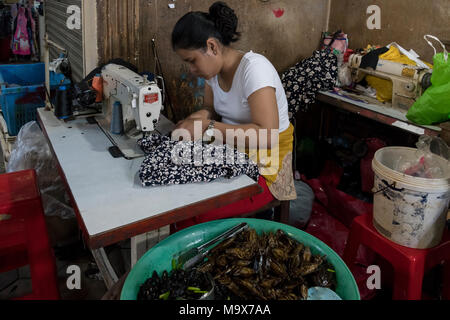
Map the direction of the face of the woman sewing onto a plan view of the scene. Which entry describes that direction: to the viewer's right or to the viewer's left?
to the viewer's left

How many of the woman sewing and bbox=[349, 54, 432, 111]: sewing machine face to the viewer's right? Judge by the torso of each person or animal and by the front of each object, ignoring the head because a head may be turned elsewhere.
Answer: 0

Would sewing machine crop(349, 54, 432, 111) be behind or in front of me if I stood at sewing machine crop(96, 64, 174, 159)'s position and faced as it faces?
in front

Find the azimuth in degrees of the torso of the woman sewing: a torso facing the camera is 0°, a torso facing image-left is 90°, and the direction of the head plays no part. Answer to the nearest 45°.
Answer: approximately 45°

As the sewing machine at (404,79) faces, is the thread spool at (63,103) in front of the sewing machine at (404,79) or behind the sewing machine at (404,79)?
in front

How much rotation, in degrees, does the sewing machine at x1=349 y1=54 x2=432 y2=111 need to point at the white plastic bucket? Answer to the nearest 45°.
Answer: approximately 45° to its left

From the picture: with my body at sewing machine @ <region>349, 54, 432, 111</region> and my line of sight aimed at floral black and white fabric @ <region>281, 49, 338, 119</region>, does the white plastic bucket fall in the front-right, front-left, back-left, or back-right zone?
back-left

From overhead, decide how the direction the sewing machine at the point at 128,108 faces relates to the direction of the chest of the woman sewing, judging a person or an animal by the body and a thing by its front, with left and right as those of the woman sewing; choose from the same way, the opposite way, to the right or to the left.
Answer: the opposite way

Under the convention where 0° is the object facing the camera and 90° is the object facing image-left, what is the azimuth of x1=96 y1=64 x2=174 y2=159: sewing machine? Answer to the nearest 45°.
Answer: approximately 225°

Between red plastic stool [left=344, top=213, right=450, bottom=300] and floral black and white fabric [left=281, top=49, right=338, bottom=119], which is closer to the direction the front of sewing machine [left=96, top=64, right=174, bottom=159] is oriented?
the floral black and white fabric
